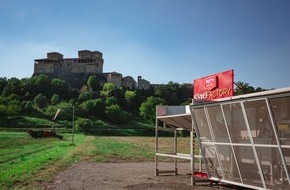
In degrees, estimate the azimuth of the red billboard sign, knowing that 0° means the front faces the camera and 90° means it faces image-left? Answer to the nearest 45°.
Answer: approximately 45°
